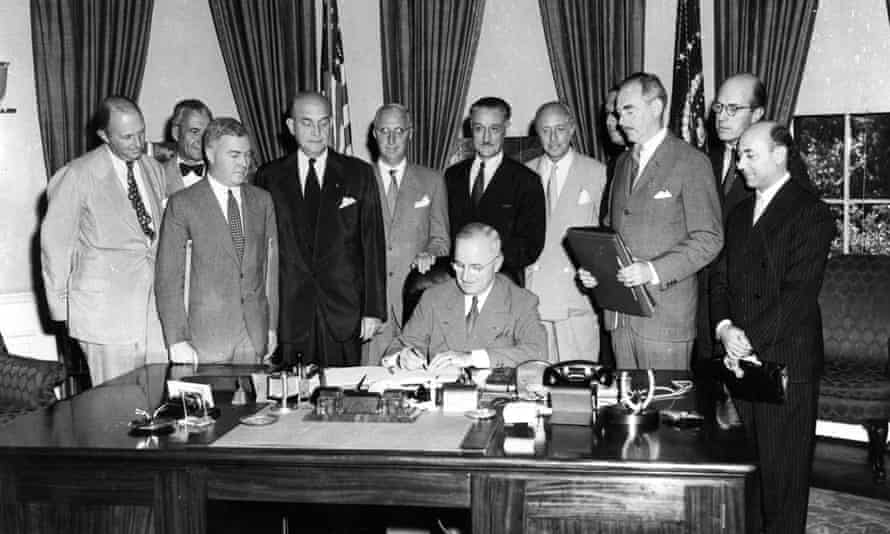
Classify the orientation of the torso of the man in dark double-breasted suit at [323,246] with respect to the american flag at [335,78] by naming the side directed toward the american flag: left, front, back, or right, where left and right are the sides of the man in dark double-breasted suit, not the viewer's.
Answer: back

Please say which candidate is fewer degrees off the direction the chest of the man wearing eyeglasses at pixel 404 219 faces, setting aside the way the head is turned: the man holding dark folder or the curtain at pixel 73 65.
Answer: the man holding dark folder

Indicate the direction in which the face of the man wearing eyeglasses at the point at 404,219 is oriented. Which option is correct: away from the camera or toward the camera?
toward the camera

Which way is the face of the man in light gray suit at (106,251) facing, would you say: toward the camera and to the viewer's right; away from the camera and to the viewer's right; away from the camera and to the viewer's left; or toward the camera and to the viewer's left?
toward the camera and to the viewer's right

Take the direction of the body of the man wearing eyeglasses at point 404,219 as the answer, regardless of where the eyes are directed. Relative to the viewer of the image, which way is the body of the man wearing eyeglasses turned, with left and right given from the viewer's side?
facing the viewer

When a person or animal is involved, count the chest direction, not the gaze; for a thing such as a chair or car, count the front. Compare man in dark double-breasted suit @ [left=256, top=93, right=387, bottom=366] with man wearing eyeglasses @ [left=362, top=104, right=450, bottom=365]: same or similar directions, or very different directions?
same or similar directions

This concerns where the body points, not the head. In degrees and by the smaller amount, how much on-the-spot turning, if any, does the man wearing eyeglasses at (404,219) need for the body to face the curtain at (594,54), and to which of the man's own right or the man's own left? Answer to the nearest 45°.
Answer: approximately 135° to the man's own left

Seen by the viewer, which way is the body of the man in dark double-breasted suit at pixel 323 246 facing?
toward the camera

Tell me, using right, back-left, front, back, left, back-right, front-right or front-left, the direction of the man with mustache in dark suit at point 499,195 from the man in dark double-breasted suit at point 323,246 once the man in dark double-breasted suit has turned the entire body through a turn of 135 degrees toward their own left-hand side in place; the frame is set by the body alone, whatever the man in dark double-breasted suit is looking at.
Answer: front-right

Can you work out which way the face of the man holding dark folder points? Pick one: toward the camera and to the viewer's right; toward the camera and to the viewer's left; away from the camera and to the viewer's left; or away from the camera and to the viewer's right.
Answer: toward the camera and to the viewer's left
